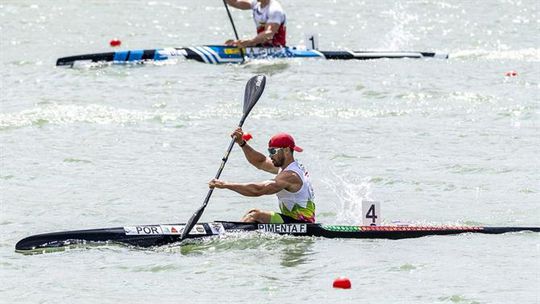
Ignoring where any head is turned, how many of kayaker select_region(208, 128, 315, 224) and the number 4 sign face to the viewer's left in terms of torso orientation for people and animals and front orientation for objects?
1

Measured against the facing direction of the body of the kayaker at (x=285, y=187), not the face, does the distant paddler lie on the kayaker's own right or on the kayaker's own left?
on the kayaker's own right

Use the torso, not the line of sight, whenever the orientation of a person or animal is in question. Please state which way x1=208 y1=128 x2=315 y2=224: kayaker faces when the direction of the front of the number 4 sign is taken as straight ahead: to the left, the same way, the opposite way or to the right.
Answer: to the right

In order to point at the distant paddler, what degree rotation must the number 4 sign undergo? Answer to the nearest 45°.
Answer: approximately 180°

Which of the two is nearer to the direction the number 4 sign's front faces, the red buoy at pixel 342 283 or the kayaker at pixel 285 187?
the red buoy

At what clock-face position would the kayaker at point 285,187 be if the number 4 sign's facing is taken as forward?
The kayaker is roughly at 3 o'clock from the number 4 sign.

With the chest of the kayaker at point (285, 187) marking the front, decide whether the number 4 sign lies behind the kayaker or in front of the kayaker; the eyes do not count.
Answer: behind

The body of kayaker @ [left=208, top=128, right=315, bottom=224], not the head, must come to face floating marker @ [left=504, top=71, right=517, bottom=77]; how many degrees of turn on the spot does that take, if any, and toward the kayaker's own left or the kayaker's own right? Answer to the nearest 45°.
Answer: approximately 135° to the kayaker's own right

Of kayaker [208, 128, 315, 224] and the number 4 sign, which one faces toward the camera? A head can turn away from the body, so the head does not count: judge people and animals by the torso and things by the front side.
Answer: the number 4 sign

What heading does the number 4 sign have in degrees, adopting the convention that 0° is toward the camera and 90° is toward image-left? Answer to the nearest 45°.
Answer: approximately 0°

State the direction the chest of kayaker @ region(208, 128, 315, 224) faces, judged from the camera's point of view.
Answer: to the viewer's left

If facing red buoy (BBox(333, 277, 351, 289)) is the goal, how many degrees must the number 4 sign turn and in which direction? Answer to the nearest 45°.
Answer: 0° — it already faces it

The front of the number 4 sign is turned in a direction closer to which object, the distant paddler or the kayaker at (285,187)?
the kayaker
